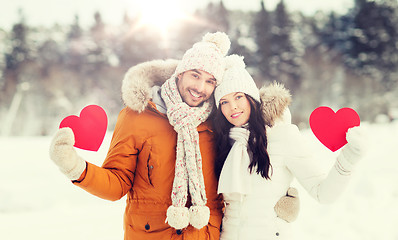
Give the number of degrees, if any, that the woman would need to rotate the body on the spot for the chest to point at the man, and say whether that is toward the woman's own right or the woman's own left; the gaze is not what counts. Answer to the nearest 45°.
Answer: approximately 45° to the woman's own right

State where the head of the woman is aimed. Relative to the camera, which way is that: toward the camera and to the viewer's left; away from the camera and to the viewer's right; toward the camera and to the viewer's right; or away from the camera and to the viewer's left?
toward the camera and to the viewer's left

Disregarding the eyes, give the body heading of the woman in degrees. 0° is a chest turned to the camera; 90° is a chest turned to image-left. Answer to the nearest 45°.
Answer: approximately 45°
